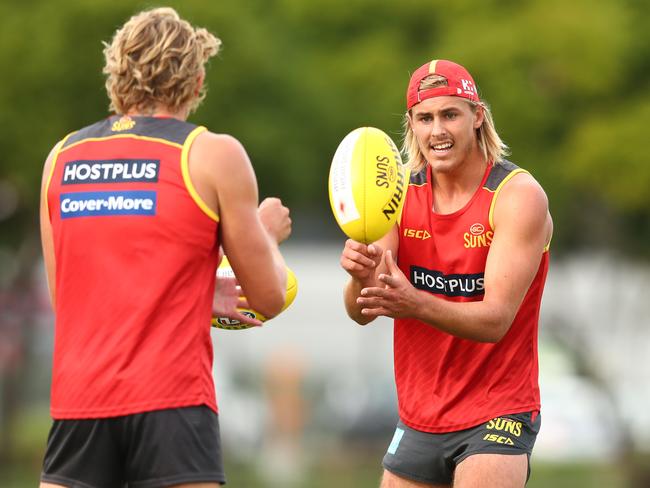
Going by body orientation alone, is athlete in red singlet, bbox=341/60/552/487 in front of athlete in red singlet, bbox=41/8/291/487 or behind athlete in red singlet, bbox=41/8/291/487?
in front

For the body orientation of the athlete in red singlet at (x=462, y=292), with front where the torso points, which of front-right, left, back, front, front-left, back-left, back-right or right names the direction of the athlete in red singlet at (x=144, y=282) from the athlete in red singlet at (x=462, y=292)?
front

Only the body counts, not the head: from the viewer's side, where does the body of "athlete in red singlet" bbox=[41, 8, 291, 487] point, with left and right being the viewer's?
facing away from the viewer and to the right of the viewer

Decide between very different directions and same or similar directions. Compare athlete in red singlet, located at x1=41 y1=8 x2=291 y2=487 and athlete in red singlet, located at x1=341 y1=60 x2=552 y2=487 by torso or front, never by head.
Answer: very different directions

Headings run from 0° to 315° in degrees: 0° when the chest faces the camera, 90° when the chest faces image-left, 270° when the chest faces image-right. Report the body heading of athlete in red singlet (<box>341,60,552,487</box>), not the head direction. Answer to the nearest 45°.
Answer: approximately 45°
